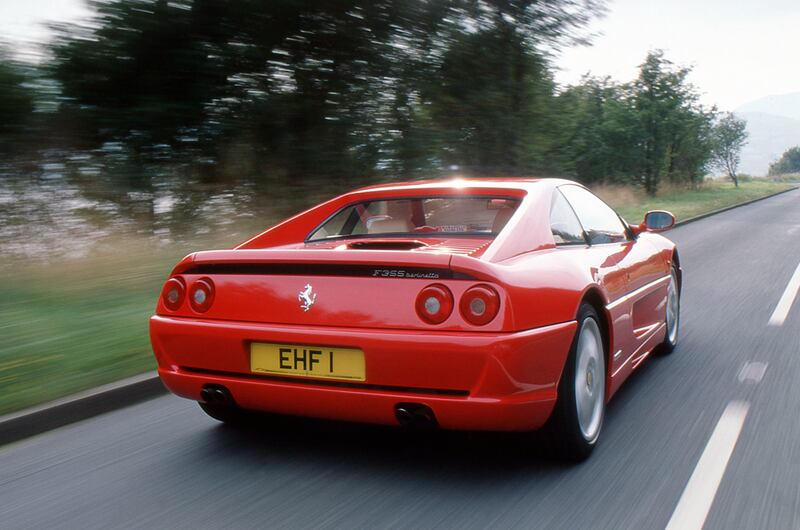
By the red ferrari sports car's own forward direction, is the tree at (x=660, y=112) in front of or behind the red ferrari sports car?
in front

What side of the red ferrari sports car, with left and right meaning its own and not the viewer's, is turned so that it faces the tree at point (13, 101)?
left

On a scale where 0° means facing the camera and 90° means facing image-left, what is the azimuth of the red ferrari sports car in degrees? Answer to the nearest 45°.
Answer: approximately 225°
